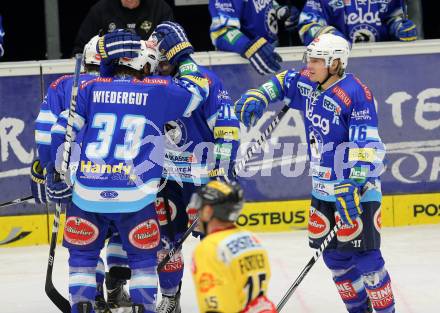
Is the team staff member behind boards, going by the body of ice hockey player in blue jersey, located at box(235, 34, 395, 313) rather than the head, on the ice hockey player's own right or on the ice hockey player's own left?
on the ice hockey player's own right

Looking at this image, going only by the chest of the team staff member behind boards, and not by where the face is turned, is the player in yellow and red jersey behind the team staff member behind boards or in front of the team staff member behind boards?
in front

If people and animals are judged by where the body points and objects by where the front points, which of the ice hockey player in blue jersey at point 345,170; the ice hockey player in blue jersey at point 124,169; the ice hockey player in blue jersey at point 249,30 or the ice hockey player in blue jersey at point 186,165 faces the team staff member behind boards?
the ice hockey player in blue jersey at point 124,169

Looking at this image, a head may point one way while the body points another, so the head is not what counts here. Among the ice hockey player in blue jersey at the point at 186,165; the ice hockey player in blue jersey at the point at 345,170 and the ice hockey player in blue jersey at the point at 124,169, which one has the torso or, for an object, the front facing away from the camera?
the ice hockey player in blue jersey at the point at 124,169

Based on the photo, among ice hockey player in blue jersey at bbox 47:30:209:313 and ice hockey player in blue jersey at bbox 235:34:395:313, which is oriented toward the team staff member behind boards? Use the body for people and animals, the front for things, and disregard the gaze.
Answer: ice hockey player in blue jersey at bbox 47:30:209:313

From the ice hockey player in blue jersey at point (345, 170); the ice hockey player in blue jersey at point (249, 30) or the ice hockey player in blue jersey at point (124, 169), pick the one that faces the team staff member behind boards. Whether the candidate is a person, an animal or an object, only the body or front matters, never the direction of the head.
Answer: the ice hockey player in blue jersey at point (124, 169)

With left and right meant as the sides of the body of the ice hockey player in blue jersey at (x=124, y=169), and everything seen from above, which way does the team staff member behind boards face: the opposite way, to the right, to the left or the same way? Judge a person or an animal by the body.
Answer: the opposite way

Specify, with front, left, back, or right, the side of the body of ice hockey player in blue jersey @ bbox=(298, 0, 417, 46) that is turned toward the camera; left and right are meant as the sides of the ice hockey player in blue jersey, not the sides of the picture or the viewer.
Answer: front

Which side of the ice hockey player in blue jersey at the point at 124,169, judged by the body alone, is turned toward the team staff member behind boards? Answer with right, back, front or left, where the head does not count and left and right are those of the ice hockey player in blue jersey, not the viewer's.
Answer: front

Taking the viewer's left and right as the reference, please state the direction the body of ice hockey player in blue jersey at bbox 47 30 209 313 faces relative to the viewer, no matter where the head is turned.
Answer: facing away from the viewer

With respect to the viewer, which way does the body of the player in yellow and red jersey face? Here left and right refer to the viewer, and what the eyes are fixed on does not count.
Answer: facing away from the viewer and to the left of the viewer

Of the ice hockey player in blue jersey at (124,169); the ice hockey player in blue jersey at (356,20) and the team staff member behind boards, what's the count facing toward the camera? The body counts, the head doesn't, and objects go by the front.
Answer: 2

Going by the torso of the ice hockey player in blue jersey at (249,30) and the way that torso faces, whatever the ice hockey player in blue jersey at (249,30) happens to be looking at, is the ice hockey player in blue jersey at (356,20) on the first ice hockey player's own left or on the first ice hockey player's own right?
on the first ice hockey player's own left

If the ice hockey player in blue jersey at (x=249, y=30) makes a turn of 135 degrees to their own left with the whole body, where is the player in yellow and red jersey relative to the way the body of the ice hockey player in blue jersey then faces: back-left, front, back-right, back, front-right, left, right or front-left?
back

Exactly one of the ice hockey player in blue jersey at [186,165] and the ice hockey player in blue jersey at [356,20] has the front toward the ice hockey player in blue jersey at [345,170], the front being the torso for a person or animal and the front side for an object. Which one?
the ice hockey player in blue jersey at [356,20]

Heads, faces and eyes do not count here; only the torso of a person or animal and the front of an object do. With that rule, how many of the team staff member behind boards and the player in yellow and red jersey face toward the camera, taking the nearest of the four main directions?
1

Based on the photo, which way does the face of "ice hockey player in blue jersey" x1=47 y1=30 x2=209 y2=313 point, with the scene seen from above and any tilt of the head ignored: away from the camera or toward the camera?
away from the camera

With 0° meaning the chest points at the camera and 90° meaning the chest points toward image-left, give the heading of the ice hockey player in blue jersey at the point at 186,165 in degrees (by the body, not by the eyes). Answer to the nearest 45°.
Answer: approximately 45°

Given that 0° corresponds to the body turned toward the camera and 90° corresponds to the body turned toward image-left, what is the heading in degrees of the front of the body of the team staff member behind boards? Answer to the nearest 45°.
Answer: approximately 0°

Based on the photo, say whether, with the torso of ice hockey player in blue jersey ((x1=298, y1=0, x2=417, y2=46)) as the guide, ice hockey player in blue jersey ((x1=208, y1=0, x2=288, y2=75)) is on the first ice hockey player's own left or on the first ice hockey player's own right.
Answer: on the first ice hockey player's own right
